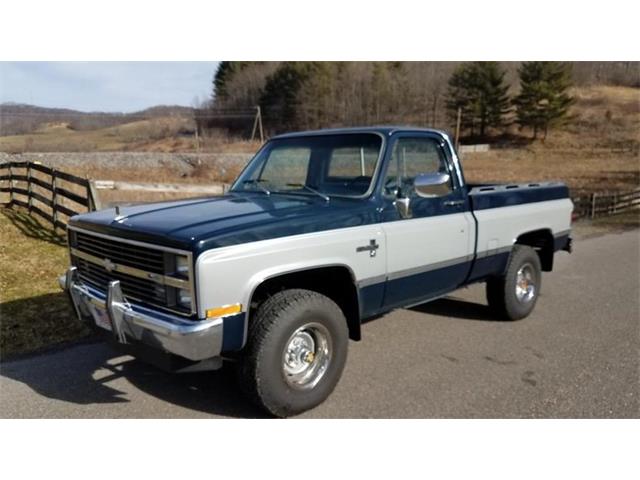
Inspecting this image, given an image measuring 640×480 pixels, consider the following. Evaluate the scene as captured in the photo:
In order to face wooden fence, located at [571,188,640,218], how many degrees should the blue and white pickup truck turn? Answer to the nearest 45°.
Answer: approximately 180°

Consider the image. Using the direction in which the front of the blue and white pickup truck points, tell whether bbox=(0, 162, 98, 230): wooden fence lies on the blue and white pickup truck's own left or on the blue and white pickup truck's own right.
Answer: on the blue and white pickup truck's own right

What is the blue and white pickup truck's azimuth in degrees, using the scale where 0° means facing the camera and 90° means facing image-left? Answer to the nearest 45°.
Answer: approximately 45°
